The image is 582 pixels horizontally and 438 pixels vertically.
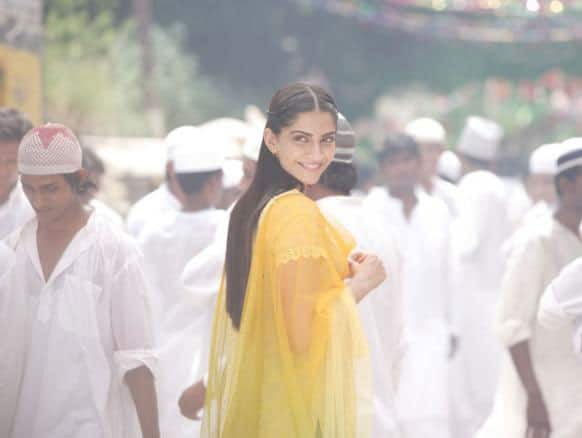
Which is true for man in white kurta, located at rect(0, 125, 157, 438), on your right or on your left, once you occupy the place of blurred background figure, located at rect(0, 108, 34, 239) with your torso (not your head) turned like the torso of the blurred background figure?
on your left

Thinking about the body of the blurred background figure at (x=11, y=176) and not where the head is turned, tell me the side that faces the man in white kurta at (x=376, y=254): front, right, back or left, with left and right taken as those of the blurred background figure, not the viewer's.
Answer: left
